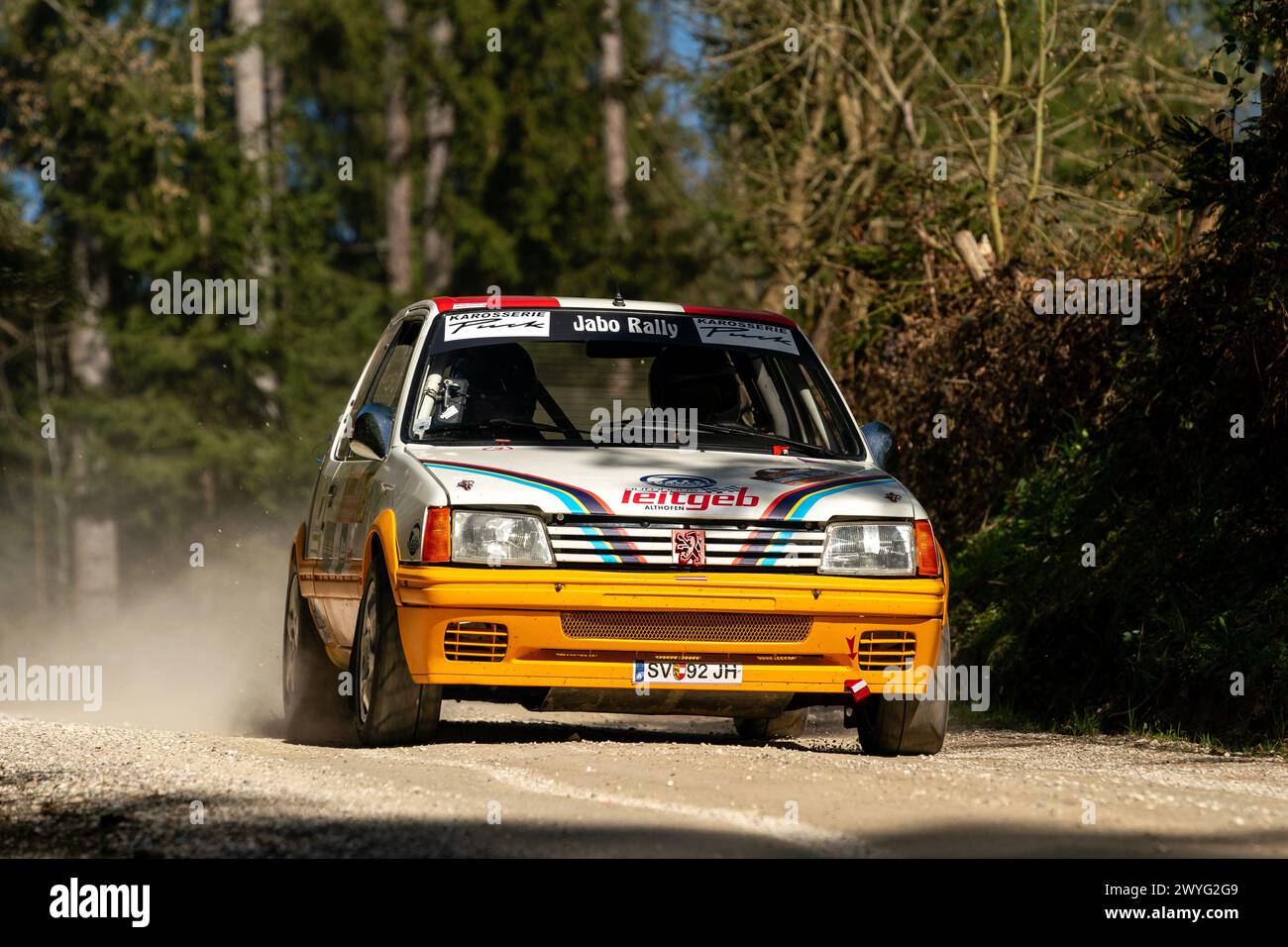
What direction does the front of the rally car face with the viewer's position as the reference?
facing the viewer

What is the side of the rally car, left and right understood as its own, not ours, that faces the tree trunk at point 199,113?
back
